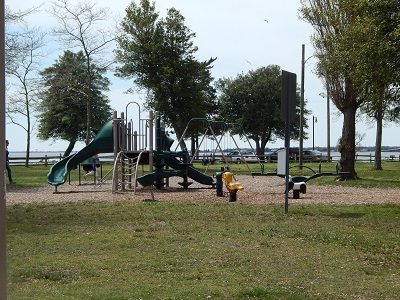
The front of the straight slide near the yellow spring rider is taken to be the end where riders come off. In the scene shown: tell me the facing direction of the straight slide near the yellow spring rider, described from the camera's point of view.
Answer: facing to the right of the viewer

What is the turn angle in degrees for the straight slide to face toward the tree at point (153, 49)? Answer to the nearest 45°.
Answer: approximately 90° to its left
